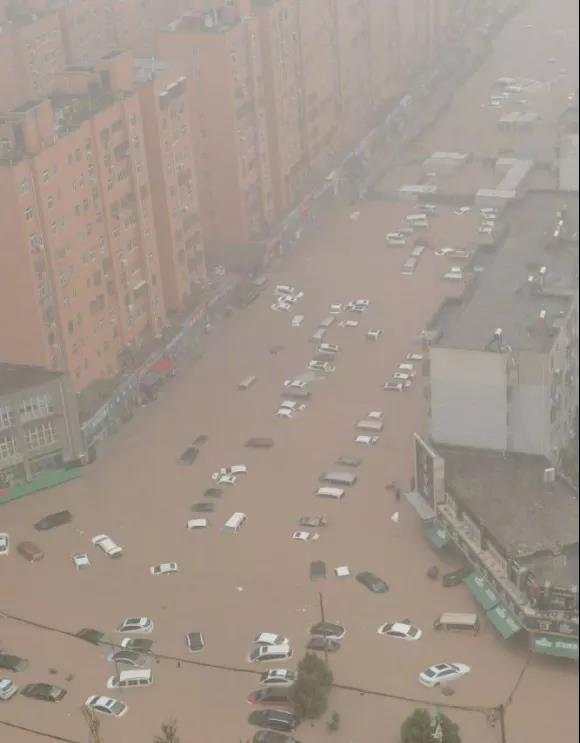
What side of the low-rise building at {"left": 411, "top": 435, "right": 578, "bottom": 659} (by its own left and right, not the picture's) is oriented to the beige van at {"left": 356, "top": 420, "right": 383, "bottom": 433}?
right

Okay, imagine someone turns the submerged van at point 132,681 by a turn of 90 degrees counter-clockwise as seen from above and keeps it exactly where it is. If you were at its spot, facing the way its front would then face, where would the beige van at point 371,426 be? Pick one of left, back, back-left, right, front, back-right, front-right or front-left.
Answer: back-left

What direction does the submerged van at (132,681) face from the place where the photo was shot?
facing to the left of the viewer

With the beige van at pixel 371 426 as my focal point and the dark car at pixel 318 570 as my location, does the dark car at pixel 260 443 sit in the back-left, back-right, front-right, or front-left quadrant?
front-left

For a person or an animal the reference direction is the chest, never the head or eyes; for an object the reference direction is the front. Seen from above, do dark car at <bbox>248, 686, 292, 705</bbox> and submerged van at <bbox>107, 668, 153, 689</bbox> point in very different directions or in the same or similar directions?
same or similar directions

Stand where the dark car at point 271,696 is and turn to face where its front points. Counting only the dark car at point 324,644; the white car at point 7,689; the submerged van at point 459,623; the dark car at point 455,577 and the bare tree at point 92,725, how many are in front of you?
2

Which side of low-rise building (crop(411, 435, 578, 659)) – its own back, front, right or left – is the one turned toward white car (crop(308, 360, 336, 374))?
right

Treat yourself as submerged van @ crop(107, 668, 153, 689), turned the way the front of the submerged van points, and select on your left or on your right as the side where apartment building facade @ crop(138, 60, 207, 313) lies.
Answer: on your right

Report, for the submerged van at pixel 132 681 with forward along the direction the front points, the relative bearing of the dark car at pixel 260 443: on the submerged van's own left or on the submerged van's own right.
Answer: on the submerged van's own right

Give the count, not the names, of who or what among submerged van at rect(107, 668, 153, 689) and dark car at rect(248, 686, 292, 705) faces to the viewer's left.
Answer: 2

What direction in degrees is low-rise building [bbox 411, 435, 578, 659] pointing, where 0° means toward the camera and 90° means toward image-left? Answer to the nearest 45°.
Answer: approximately 45°

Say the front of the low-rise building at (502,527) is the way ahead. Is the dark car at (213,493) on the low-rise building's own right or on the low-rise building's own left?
on the low-rise building's own right
